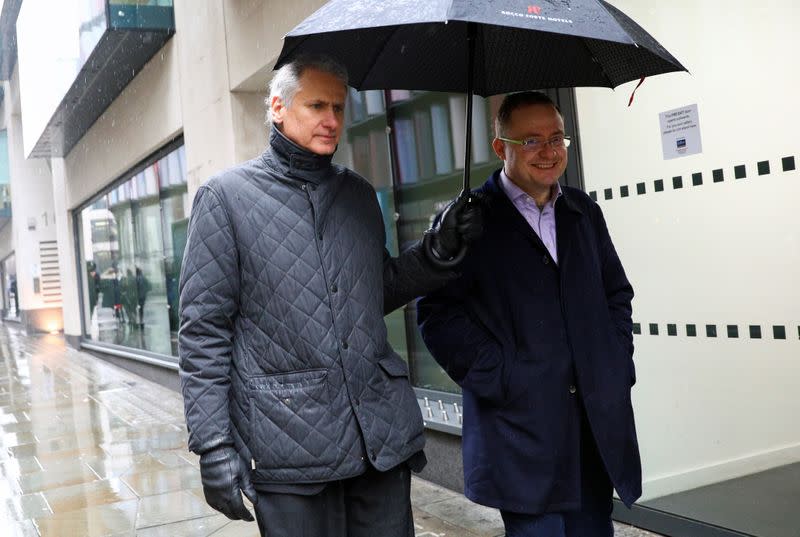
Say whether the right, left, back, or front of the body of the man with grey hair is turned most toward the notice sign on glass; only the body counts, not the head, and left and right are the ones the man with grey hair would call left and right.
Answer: left

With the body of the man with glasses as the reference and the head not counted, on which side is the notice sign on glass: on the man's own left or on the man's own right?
on the man's own left

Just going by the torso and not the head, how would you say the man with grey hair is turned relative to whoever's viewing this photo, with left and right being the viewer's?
facing the viewer and to the right of the viewer

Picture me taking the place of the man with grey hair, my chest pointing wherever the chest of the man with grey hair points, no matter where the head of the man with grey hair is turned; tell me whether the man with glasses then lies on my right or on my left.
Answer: on my left

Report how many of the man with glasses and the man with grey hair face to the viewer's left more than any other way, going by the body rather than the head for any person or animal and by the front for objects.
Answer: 0
